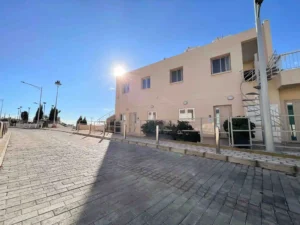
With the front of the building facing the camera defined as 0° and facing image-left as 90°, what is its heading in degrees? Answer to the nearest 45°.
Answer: approximately 45°

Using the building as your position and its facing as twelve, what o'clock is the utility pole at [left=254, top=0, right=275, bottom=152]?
The utility pole is roughly at 10 o'clock from the building.
